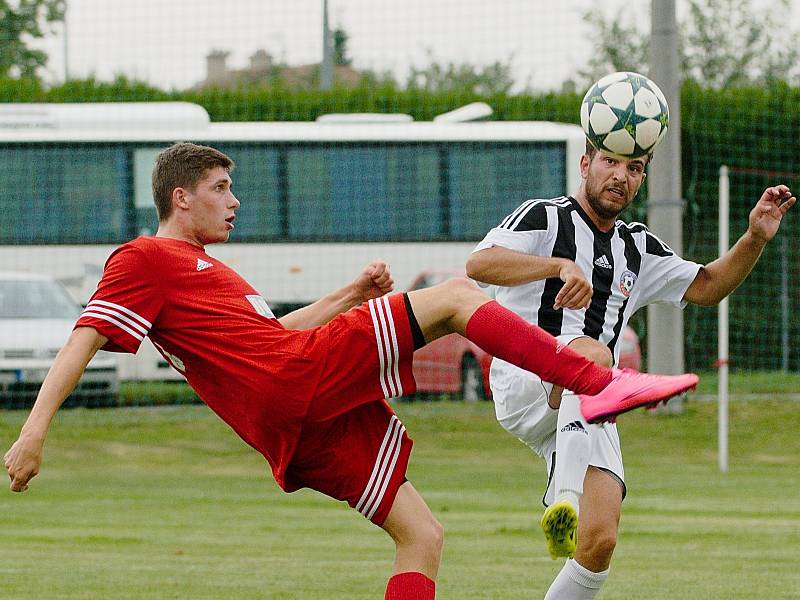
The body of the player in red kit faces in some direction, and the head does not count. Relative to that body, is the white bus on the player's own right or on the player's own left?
on the player's own left

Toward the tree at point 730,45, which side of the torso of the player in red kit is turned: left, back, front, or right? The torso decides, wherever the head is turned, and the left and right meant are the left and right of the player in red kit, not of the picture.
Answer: left

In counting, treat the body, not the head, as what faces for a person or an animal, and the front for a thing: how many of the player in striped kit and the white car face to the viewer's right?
0

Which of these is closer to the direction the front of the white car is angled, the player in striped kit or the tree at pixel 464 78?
the player in striped kit

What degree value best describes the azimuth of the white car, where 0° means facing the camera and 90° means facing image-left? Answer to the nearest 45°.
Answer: approximately 0°

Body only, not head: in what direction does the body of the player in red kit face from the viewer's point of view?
to the viewer's right

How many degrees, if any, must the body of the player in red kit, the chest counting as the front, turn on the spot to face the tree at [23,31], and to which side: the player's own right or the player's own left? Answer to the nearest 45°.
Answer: approximately 90° to the player's own left

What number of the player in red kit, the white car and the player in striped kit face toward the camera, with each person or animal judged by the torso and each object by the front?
2

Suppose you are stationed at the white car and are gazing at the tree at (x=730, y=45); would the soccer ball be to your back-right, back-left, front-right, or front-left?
back-right

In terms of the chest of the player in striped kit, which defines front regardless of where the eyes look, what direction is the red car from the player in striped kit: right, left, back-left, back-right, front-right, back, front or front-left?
back

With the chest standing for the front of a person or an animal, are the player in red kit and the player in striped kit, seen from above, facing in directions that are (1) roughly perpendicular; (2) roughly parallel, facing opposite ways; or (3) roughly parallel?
roughly perpendicular

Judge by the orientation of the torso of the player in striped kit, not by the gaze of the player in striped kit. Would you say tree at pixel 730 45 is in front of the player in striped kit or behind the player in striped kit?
behind

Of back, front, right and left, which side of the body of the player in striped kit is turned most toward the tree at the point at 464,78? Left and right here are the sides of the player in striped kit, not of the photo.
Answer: back
